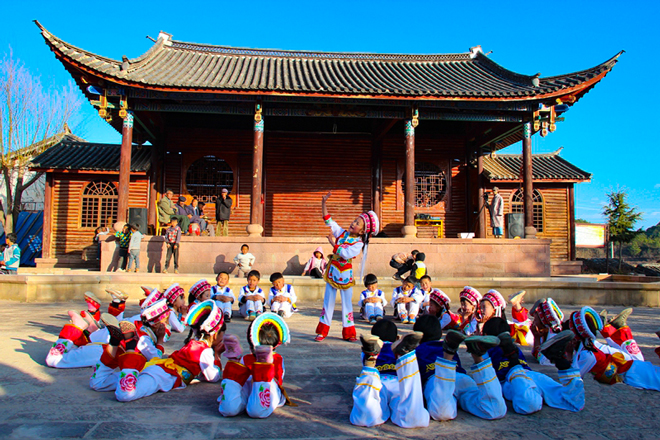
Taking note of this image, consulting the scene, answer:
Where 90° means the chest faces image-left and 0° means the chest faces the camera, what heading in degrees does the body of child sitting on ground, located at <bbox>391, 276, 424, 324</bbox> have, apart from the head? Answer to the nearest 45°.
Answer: approximately 0°

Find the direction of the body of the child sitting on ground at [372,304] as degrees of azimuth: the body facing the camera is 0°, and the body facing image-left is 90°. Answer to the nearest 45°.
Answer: approximately 0°

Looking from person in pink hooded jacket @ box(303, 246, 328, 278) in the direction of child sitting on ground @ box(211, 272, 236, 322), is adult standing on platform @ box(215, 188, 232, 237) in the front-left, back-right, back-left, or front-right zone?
back-right

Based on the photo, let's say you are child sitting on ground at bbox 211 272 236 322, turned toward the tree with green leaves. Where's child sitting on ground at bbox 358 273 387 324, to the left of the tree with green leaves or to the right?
right

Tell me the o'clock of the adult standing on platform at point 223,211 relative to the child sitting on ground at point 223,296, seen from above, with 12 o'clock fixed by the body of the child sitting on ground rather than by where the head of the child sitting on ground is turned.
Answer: The adult standing on platform is roughly at 6 o'clock from the child sitting on ground.

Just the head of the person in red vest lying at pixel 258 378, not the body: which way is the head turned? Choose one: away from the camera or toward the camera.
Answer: away from the camera

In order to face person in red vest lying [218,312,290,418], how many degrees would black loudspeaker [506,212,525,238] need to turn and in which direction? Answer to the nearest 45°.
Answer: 0° — it already faces them

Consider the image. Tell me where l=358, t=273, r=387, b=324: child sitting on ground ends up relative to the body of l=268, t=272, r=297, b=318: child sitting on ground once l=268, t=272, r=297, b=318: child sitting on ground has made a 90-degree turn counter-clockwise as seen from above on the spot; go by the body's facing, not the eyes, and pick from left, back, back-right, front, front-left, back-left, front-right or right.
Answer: front

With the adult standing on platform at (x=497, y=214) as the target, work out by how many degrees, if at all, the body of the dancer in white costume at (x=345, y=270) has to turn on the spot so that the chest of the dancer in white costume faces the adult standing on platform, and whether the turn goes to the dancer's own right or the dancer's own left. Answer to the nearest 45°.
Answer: approximately 180°

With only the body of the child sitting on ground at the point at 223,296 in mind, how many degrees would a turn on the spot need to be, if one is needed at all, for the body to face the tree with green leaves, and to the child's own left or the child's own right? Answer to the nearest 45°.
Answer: approximately 135° to the child's own left
